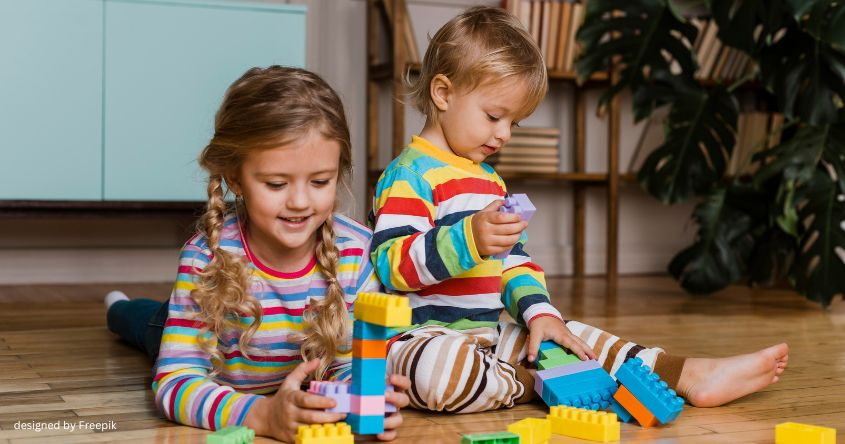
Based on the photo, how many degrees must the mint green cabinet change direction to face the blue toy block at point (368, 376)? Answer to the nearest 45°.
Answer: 0° — it already faces it

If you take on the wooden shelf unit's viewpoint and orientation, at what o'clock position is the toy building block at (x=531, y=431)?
The toy building block is roughly at 12 o'clock from the wooden shelf unit.

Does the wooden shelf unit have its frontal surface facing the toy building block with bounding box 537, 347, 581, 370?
yes

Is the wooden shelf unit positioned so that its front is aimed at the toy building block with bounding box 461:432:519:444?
yes

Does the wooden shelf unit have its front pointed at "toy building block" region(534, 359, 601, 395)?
yes

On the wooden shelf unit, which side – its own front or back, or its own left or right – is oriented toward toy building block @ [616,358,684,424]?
front

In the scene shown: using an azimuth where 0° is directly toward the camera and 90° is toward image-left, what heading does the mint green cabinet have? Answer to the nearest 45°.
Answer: approximately 0°

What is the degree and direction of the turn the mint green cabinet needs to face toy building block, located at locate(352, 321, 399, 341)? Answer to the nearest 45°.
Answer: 0° — it already faces it

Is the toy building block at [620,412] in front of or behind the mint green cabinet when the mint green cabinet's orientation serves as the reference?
in front

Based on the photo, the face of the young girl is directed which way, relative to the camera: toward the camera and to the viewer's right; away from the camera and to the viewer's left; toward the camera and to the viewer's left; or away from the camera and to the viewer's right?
toward the camera and to the viewer's right

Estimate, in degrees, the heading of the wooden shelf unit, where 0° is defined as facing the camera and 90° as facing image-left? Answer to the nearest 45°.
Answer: approximately 0°

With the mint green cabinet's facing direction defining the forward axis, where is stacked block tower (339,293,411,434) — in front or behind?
in front
